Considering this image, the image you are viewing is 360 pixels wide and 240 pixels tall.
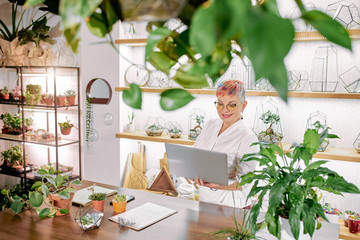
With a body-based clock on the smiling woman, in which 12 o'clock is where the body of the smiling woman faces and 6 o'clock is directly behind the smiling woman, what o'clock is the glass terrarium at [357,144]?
The glass terrarium is roughly at 7 o'clock from the smiling woman.

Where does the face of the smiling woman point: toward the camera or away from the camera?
toward the camera

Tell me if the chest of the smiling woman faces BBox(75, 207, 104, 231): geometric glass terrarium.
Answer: yes

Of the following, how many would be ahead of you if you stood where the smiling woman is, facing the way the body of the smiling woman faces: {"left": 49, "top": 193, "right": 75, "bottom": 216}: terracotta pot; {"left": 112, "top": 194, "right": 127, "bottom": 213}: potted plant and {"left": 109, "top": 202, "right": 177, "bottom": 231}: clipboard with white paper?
3

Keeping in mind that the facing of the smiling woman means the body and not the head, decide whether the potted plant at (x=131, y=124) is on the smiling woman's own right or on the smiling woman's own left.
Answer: on the smiling woman's own right

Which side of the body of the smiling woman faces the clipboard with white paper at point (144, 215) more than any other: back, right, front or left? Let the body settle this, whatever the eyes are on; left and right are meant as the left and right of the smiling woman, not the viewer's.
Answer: front

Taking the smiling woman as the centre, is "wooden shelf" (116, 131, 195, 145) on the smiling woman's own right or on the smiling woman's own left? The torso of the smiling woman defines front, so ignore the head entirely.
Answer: on the smiling woman's own right

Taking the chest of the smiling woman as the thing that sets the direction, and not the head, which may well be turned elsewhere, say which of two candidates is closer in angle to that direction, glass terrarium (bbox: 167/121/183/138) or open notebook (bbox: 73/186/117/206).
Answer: the open notebook

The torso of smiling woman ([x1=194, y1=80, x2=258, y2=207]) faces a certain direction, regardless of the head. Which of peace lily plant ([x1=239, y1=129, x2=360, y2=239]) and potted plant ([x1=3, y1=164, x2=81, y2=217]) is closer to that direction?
the potted plant

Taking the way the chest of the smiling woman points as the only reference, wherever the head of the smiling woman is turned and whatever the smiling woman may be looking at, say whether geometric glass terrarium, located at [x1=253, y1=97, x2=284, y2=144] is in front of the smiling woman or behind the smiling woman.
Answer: behind

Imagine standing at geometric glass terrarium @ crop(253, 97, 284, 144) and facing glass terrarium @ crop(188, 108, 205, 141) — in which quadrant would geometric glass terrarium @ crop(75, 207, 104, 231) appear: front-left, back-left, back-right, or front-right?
front-left

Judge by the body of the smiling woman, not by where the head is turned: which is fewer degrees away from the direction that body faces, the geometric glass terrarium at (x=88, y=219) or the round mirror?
the geometric glass terrarium

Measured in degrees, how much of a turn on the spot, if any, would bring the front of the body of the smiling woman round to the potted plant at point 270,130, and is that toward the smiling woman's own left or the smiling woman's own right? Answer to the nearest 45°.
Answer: approximately 180°

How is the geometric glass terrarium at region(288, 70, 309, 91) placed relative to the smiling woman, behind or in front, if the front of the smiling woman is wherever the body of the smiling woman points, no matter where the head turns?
behind

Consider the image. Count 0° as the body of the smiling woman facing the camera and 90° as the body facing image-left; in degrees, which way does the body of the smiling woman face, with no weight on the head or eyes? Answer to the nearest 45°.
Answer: approximately 45°
